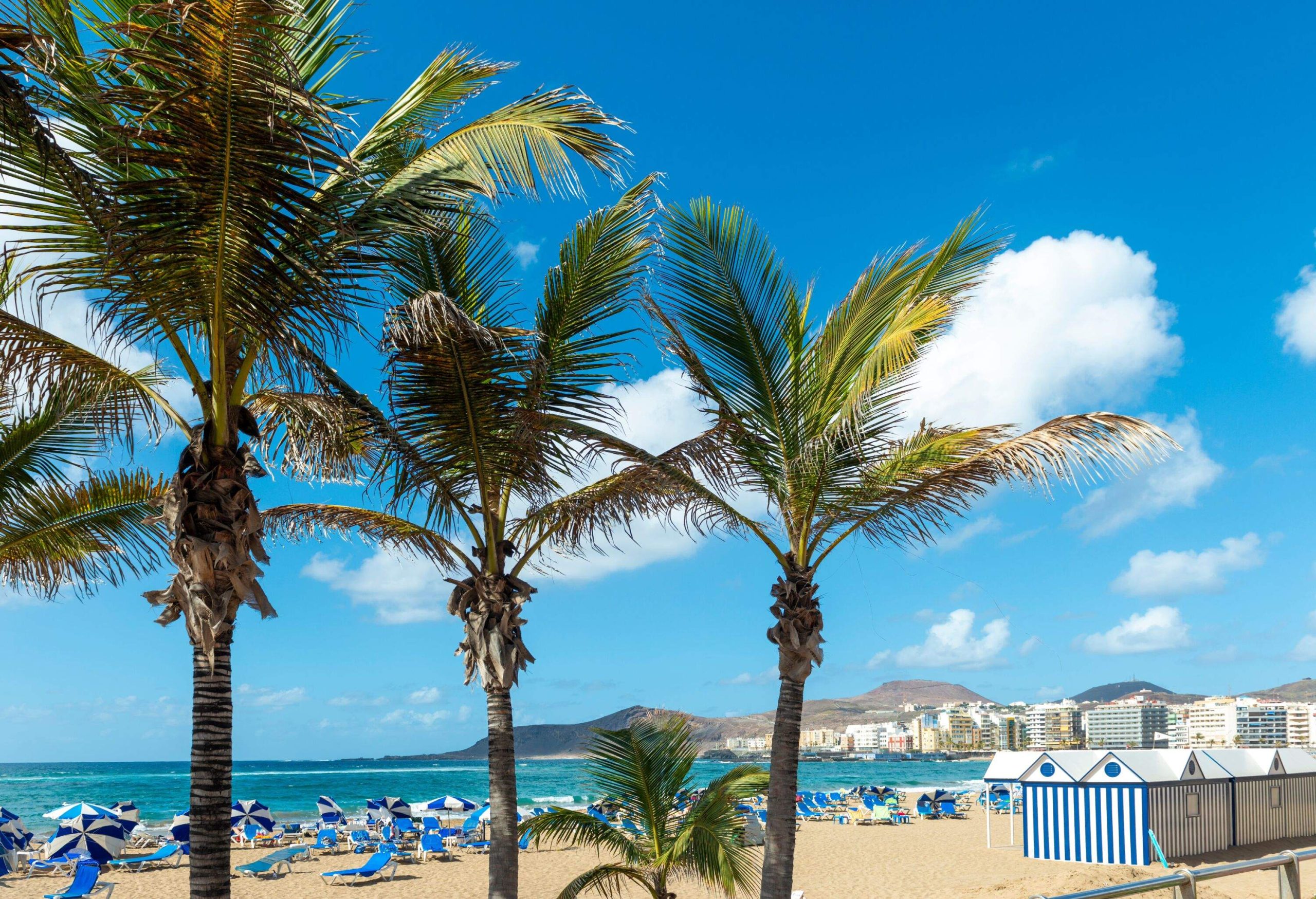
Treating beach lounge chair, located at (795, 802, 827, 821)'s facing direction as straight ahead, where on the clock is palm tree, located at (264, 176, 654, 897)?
The palm tree is roughly at 3 o'clock from the beach lounge chair.

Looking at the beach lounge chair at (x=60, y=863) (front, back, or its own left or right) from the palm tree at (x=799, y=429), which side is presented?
left

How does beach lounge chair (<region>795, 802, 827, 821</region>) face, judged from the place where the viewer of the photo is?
facing to the right of the viewer

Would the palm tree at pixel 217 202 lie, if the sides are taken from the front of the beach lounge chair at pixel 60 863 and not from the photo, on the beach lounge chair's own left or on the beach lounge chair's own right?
on the beach lounge chair's own left

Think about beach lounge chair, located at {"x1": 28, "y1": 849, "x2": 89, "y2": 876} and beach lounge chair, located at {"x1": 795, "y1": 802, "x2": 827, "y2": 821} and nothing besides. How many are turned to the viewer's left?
1

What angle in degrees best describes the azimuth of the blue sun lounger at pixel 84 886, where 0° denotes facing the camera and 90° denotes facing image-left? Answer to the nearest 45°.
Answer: approximately 45°

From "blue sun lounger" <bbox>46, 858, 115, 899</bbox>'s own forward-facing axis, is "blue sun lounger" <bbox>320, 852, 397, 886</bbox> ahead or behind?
behind

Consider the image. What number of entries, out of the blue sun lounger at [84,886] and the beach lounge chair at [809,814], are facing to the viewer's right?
1

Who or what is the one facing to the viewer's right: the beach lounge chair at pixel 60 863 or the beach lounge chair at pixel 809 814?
the beach lounge chair at pixel 809 814
